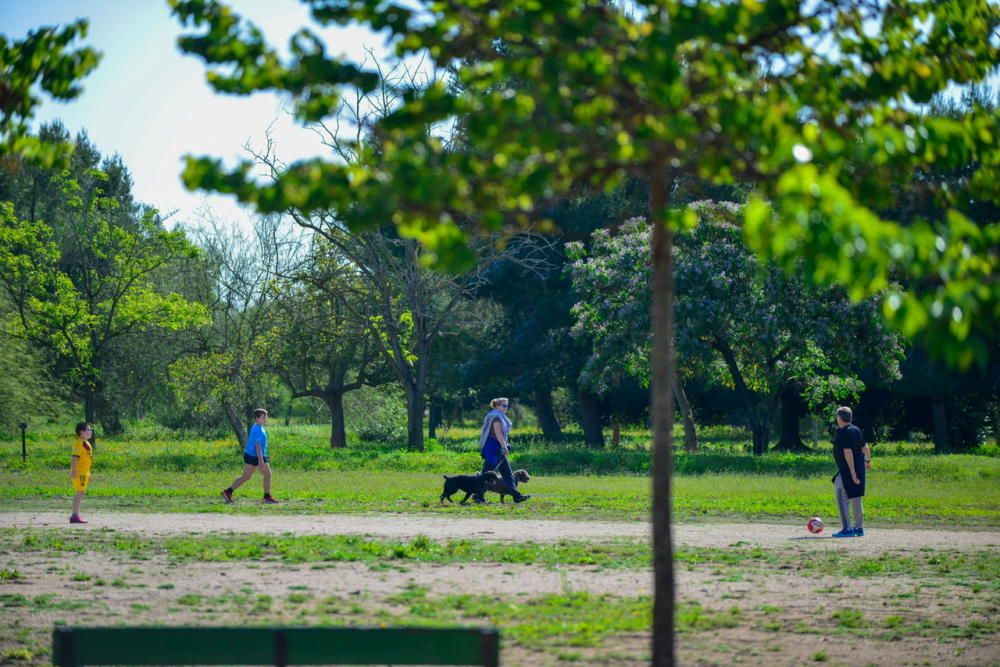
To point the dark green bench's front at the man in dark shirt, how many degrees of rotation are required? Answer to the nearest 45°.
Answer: approximately 45° to its right

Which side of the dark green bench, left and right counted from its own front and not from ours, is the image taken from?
back

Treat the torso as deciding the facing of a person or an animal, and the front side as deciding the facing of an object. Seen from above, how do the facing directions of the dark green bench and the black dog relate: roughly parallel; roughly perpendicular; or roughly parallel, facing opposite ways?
roughly perpendicular

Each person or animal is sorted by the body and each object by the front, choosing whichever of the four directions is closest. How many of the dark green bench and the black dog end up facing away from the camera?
1

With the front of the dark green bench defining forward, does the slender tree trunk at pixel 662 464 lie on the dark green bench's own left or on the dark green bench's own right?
on the dark green bench's own right

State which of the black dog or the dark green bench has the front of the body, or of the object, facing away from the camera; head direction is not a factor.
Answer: the dark green bench

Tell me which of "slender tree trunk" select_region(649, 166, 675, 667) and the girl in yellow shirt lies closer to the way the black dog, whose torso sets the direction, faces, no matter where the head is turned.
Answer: the slender tree trunk
